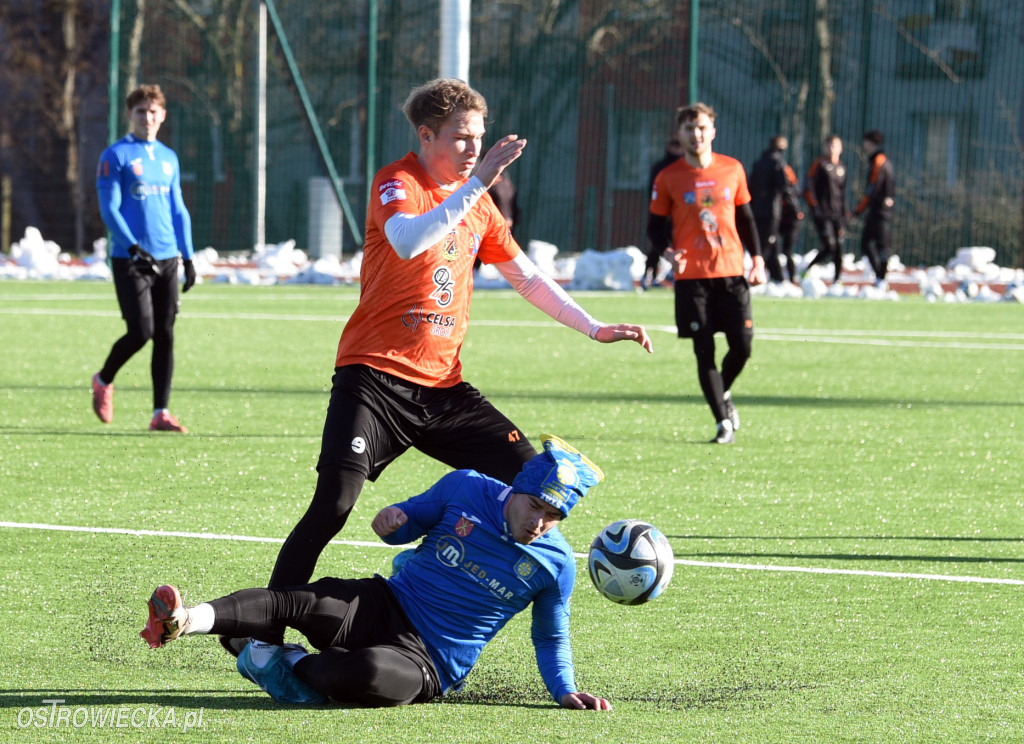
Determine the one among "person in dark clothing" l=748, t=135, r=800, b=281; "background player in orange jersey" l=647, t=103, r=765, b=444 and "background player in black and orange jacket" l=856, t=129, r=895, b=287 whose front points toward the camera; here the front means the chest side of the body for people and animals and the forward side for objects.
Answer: "background player in orange jersey" l=647, t=103, r=765, b=444

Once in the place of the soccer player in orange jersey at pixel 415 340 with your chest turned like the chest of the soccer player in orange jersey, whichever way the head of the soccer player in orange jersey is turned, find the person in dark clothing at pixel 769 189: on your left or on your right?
on your left

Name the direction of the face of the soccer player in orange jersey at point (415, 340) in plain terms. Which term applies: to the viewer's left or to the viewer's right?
to the viewer's right

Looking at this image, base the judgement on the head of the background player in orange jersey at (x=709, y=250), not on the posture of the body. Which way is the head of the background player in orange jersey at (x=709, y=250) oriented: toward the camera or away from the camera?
toward the camera

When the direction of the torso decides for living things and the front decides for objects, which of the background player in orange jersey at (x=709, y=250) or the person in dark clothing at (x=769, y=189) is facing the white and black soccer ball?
the background player in orange jersey

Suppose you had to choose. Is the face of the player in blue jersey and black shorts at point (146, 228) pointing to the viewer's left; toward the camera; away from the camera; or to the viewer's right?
toward the camera

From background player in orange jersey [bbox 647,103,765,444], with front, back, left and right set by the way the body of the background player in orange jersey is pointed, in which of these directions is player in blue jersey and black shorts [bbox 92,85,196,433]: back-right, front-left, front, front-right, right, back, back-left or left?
right

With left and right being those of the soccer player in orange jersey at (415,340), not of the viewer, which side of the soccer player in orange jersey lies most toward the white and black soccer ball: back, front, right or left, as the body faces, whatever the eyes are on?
front

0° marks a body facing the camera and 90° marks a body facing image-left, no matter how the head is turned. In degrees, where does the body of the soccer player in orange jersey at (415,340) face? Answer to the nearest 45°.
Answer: approximately 315°

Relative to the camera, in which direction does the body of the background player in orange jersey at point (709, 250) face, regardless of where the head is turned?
toward the camera
